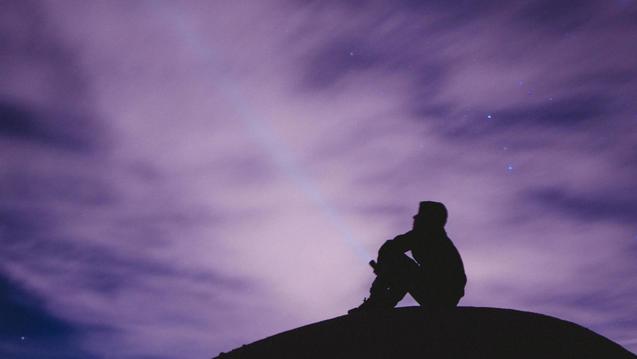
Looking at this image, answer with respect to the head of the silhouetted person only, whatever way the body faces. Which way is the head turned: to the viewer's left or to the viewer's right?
to the viewer's left

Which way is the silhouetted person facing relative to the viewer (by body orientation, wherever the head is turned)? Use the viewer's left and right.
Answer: facing to the left of the viewer
